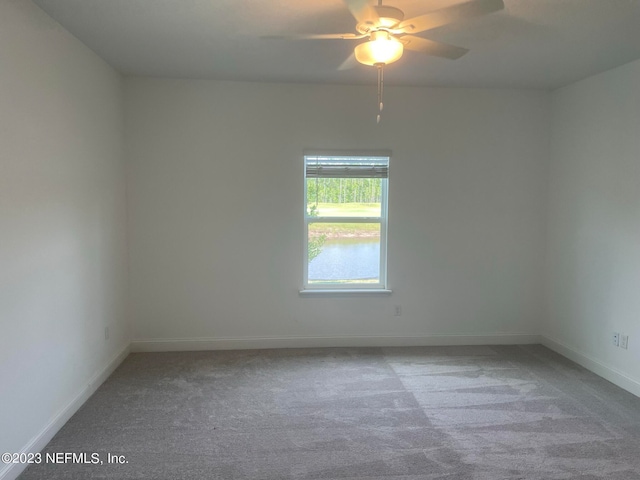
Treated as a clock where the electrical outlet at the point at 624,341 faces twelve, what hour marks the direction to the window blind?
The window blind is roughly at 1 o'clock from the electrical outlet.

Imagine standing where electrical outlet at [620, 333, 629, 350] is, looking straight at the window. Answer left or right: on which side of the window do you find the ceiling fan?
left

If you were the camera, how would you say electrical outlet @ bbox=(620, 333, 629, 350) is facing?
facing the viewer and to the left of the viewer

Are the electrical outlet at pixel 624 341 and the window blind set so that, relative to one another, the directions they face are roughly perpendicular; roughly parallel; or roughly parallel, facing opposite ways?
roughly perpendicular

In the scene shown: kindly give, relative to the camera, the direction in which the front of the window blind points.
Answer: facing the viewer

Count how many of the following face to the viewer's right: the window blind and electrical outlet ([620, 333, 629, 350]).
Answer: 0

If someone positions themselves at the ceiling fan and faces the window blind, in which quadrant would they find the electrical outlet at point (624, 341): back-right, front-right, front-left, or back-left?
front-right

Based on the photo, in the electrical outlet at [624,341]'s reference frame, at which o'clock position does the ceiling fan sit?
The ceiling fan is roughly at 11 o'clock from the electrical outlet.

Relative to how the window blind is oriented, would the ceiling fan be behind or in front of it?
in front

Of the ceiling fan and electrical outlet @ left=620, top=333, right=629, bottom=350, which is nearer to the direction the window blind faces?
the ceiling fan

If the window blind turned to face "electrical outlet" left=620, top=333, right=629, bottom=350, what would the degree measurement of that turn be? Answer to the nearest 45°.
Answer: approximately 90° to its left

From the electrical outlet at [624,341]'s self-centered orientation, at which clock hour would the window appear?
The window is roughly at 1 o'clock from the electrical outlet.
